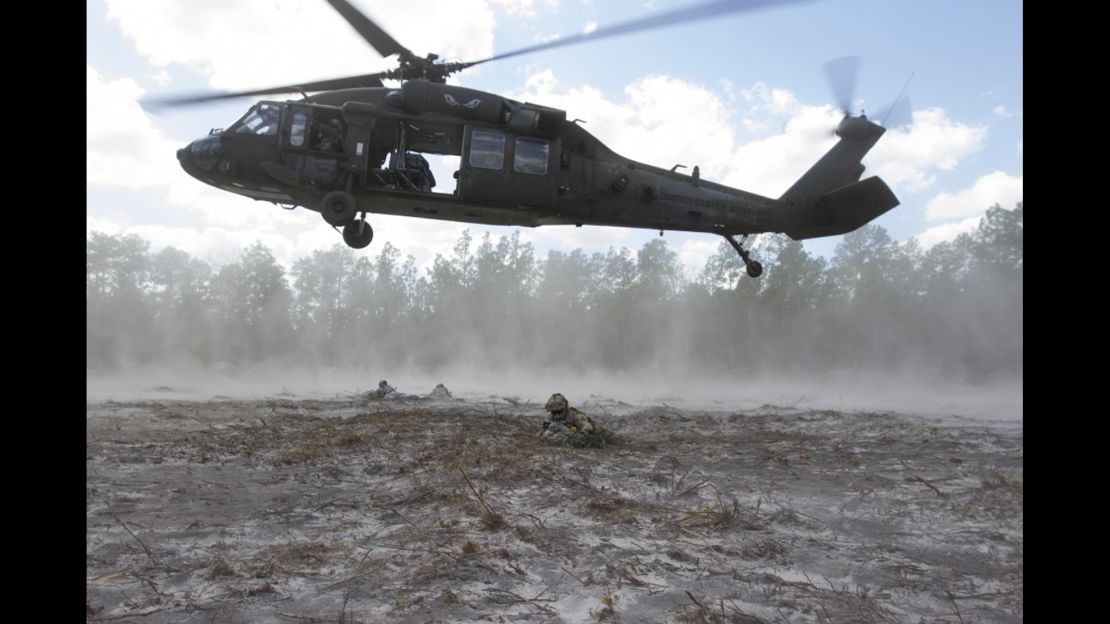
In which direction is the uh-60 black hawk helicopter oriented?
to the viewer's left
